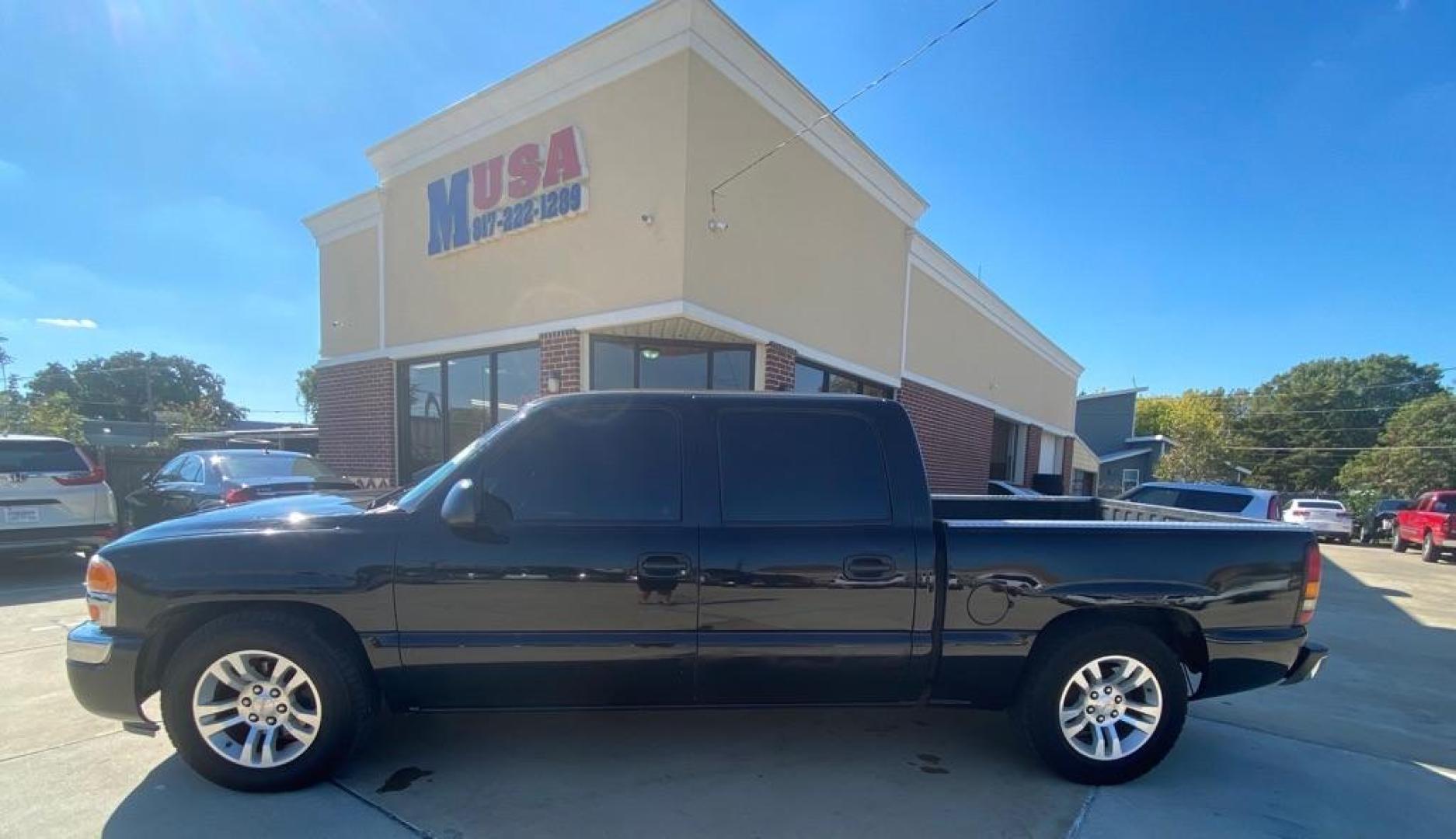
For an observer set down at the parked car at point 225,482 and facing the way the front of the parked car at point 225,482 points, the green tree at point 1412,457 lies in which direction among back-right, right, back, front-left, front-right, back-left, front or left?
back-right

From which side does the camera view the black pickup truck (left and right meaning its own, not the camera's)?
left

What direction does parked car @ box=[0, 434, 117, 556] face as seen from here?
away from the camera

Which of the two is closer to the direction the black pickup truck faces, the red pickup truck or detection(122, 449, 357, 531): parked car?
the parked car

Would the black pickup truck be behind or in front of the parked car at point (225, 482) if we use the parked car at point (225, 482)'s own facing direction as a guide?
behind

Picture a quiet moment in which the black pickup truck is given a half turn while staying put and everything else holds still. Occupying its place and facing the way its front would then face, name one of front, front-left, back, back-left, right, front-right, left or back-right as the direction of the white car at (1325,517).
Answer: front-left

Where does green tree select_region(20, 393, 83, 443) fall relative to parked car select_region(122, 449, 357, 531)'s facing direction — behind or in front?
in front

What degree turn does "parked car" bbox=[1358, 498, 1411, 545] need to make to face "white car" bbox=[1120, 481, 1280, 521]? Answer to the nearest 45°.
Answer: approximately 45° to its left

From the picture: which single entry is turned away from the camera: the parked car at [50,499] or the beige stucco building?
the parked car

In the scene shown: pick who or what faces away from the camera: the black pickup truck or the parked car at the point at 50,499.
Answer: the parked car
